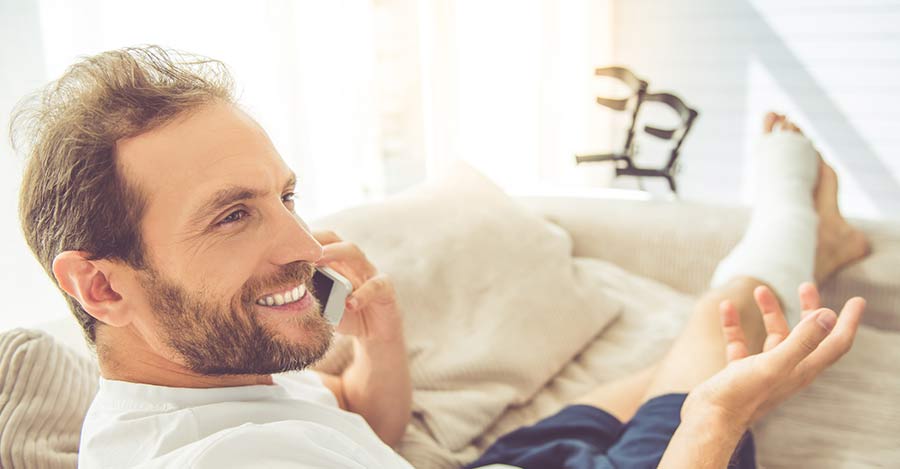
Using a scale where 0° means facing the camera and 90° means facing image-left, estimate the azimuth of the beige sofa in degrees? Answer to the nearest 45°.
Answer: approximately 0°
